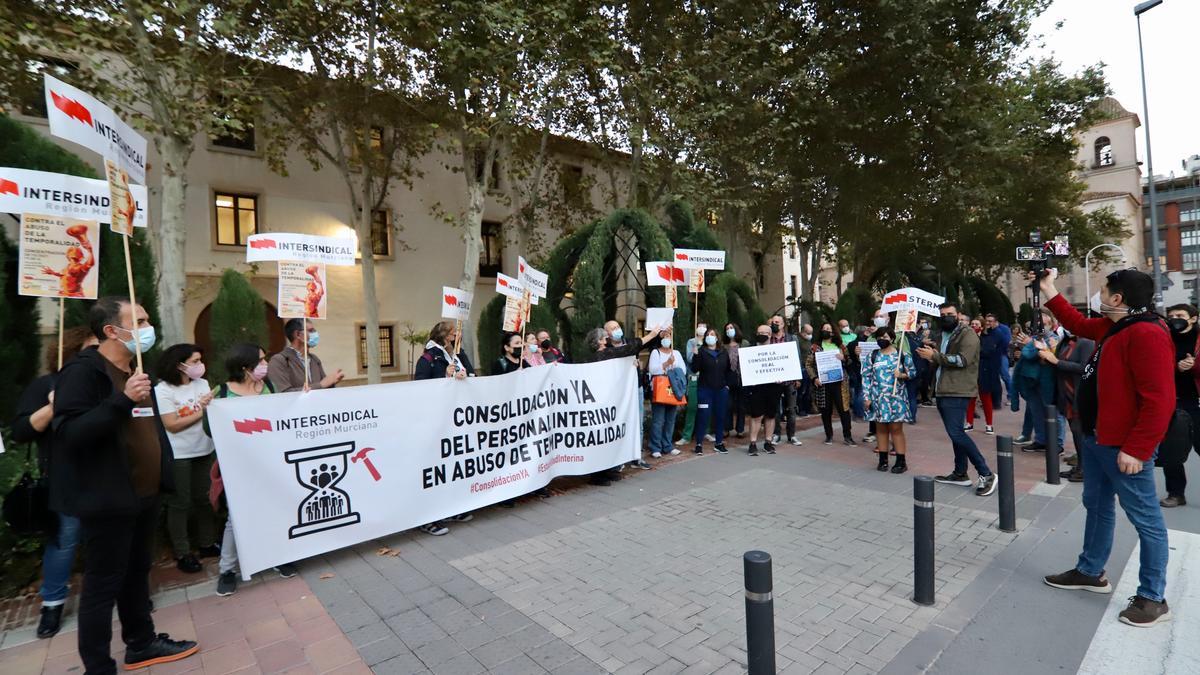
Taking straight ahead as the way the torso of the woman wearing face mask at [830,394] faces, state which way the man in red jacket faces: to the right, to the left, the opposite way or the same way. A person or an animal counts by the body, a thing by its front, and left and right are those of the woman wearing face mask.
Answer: to the right

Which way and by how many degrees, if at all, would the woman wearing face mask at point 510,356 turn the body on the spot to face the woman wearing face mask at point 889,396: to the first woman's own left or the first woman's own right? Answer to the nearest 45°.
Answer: approximately 45° to the first woman's own left

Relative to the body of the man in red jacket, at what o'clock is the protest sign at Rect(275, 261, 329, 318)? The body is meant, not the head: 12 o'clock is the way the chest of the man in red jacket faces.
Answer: The protest sign is roughly at 11 o'clock from the man in red jacket.

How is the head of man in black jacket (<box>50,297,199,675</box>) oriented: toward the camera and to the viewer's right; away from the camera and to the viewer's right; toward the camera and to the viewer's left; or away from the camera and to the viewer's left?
toward the camera and to the viewer's right

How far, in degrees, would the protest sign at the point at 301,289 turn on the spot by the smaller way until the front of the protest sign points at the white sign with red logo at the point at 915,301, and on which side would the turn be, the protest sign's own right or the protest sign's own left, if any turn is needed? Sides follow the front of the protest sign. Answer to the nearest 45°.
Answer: approximately 90° to the protest sign's own left

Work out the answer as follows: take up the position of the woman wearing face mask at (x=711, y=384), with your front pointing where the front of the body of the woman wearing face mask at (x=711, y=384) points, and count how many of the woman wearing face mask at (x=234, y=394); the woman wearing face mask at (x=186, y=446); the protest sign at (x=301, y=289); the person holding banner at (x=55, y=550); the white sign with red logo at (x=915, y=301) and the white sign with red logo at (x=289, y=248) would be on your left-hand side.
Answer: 1

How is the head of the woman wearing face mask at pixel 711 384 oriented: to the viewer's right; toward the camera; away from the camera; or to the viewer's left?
toward the camera

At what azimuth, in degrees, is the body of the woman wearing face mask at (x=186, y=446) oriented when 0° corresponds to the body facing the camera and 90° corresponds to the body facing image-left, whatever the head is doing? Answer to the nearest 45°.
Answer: approximately 315°

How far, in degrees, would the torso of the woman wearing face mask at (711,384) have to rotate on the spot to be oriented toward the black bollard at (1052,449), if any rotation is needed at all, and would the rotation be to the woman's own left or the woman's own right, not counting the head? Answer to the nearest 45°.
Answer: approximately 90° to the woman's own left

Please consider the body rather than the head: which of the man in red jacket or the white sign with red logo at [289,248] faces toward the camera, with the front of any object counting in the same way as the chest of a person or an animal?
the white sign with red logo

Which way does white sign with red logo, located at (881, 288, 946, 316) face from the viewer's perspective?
toward the camera

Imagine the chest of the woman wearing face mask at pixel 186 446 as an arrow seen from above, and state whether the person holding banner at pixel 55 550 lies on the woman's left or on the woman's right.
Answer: on the woman's right

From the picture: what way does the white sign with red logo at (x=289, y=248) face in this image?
toward the camera

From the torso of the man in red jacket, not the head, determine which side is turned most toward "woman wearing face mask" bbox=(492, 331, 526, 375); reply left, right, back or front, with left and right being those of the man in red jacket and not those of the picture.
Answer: front

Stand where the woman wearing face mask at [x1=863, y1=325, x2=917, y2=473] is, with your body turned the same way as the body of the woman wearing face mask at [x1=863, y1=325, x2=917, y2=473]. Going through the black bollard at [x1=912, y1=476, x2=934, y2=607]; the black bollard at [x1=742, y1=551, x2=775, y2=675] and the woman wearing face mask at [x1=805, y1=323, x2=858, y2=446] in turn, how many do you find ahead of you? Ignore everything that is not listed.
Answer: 2

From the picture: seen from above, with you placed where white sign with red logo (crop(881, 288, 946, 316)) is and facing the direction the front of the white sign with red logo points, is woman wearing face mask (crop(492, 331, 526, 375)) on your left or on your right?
on your right

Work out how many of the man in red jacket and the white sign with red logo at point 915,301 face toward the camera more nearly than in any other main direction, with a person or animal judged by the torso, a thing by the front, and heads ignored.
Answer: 1
